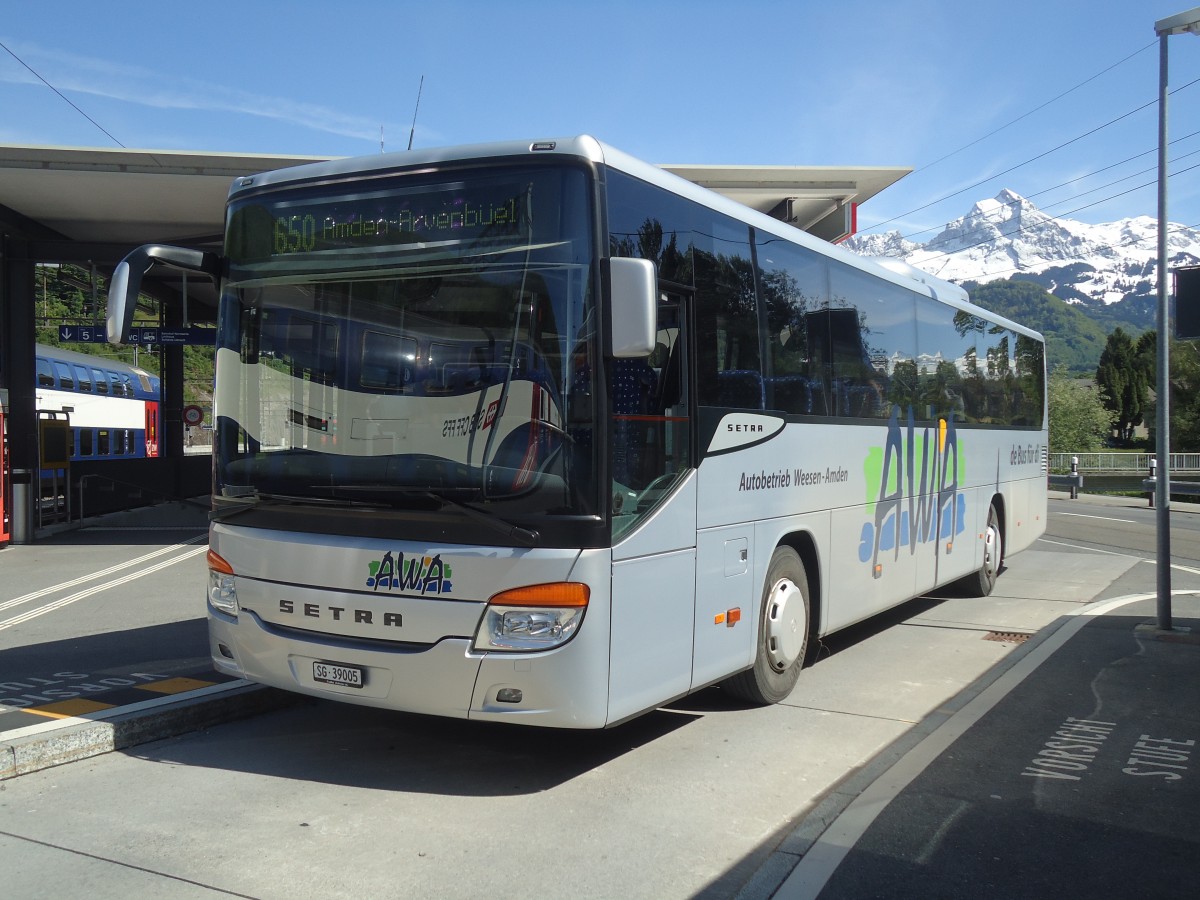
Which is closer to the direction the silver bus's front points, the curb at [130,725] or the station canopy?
the curb

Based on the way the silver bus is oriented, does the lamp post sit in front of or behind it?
behind

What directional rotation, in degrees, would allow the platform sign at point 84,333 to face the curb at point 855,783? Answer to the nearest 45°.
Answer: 0° — it already faces it

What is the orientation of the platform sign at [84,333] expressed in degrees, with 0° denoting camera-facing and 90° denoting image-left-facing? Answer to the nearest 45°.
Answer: approximately 0°

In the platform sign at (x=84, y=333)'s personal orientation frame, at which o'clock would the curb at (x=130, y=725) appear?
The curb is roughly at 12 o'clock from the platform sign.
